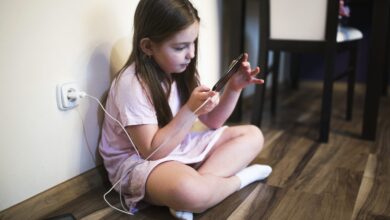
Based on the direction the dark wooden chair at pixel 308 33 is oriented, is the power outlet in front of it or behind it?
behind

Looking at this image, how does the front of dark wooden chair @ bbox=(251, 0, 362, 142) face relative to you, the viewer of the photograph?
facing away from the viewer and to the right of the viewer

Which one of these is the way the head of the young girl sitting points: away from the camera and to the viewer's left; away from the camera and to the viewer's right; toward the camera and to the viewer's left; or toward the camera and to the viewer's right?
toward the camera and to the viewer's right

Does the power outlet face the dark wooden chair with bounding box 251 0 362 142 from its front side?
no

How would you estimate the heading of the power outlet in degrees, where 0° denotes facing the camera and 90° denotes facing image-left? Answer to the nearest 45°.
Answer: approximately 315°

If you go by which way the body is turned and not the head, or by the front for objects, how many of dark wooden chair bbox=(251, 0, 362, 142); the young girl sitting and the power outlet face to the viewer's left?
0

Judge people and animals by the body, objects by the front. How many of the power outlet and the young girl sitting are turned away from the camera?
0

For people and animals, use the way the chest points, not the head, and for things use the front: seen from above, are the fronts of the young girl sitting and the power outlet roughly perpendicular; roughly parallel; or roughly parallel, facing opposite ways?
roughly parallel

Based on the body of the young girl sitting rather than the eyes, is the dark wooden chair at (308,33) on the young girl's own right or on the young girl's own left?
on the young girl's own left

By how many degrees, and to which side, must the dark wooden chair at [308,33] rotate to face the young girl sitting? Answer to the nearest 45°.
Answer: approximately 180°
